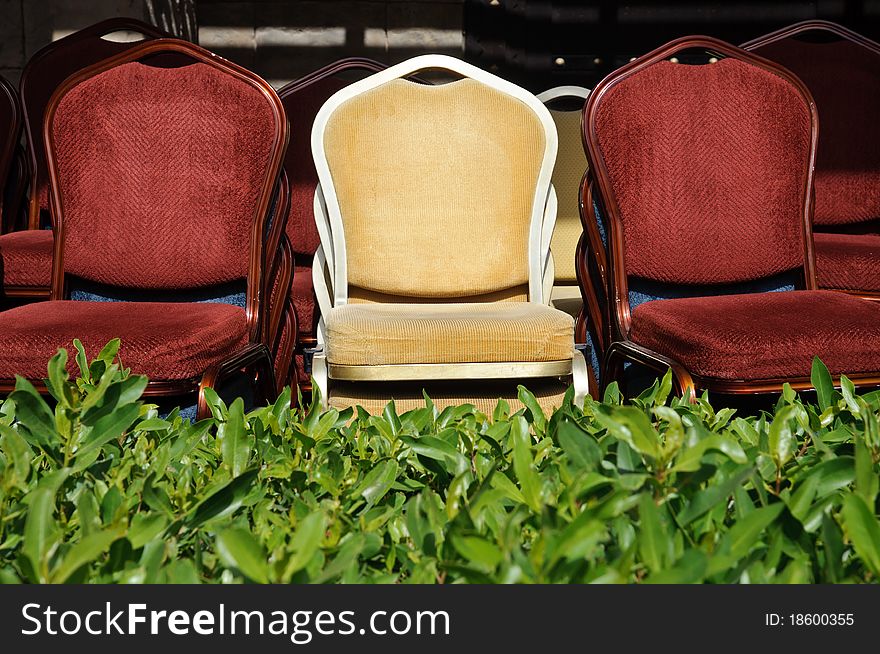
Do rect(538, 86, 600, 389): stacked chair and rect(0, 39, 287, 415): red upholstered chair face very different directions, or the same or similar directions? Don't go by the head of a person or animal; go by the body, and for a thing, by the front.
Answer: same or similar directions

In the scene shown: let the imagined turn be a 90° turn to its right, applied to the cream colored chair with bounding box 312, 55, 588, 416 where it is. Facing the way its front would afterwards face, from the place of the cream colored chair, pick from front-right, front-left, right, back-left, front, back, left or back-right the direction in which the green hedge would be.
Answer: left

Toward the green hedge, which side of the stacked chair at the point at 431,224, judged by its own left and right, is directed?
front

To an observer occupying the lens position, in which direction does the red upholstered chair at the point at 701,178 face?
facing the viewer and to the right of the viewer

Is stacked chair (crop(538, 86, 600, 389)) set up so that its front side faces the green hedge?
yes

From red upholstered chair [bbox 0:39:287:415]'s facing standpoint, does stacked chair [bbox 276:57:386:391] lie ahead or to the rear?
to the rear

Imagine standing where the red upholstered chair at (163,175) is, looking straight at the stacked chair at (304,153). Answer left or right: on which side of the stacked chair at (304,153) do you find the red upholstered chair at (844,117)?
right

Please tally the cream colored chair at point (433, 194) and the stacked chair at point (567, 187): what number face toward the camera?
2

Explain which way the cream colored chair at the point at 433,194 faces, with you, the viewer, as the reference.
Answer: facing the viewer

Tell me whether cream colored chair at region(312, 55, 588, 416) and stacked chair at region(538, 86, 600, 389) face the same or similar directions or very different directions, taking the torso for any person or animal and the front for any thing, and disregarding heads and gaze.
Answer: same or similar directions

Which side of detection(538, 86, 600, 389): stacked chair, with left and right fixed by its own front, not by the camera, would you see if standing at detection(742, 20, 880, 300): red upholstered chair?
left

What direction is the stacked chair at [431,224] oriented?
toward the camera

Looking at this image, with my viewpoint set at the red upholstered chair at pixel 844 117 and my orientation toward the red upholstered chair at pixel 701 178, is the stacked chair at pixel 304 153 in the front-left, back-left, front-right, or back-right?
front-right

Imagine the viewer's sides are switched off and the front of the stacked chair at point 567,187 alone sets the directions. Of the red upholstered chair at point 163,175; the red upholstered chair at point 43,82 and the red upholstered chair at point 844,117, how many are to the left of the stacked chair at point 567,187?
1
